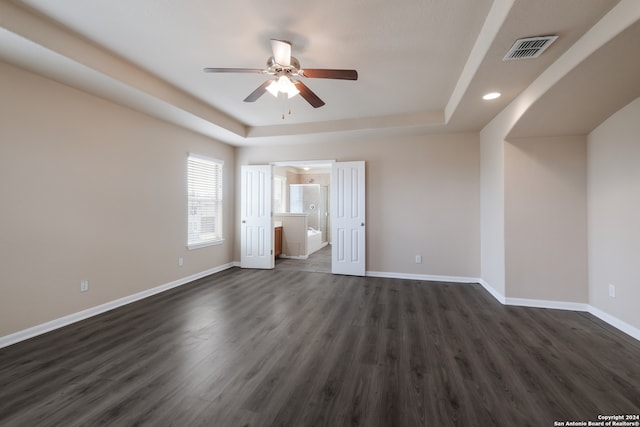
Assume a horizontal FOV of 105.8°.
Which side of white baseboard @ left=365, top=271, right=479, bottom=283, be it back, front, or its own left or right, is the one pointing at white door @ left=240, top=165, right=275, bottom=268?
right

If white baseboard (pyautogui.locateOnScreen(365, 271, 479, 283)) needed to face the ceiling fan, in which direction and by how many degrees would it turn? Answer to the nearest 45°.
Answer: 0° — it already faces it

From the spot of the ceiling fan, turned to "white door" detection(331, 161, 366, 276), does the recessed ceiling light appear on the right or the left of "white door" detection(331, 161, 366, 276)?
right

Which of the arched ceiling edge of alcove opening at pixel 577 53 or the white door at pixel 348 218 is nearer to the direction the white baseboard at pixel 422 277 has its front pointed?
the arched ceiling edge of alcove opening

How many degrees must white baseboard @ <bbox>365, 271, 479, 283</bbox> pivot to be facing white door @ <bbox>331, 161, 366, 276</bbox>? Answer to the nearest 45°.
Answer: approximately 90° to its right

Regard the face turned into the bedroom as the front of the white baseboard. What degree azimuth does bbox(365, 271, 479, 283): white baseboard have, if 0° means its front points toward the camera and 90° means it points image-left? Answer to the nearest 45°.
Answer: approximately 0°

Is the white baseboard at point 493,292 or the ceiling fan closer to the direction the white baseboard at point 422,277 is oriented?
the ceiling fan

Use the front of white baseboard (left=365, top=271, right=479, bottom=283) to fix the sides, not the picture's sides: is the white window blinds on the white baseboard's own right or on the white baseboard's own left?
on the white baseboard's own right
